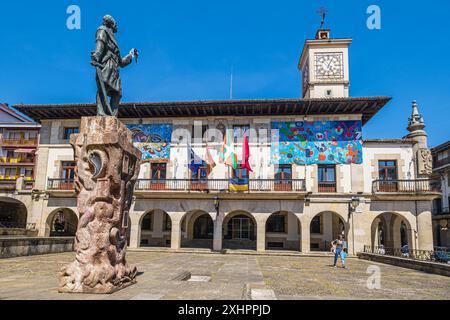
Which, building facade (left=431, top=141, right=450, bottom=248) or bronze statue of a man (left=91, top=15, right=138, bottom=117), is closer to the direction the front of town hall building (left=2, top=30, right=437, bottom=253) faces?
the bronze statue of a man

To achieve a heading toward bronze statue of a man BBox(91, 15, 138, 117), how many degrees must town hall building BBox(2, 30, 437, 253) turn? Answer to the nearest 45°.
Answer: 0° — it already faces it

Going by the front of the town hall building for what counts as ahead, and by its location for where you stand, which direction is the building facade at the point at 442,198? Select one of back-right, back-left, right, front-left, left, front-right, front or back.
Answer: back-left
